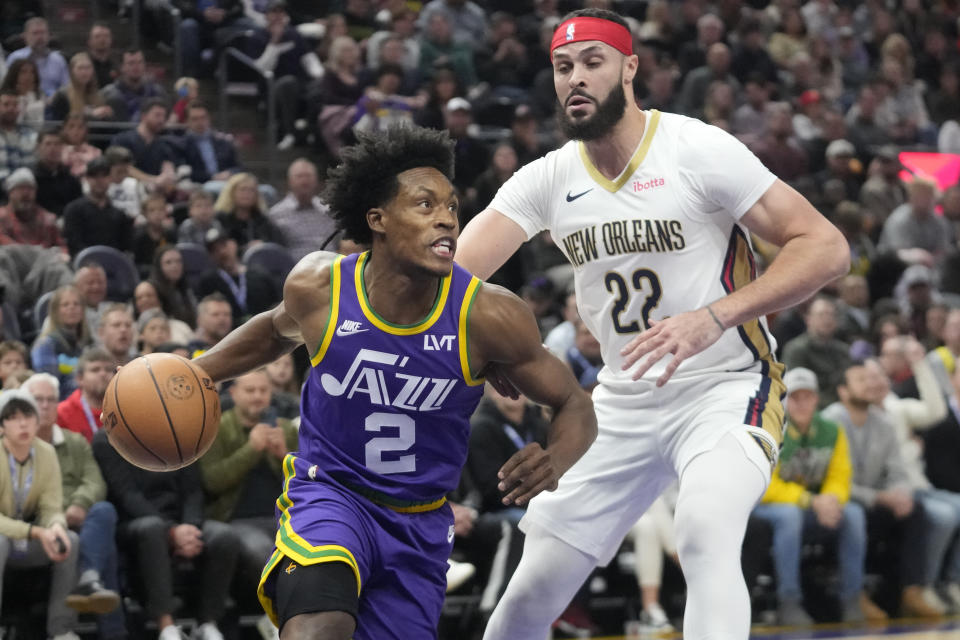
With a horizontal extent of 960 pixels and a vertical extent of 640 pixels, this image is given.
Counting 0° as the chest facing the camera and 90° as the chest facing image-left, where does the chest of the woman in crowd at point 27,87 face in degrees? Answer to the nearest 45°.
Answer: approximately 315°

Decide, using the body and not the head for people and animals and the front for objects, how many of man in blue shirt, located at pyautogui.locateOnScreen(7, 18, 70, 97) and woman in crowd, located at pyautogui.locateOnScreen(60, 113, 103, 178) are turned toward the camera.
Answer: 2

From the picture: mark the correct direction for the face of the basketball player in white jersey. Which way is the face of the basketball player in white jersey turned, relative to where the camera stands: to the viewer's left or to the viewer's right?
to the viewer's left

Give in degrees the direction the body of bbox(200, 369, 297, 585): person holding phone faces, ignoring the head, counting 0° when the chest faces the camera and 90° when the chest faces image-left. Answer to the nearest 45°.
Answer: approximately 315°

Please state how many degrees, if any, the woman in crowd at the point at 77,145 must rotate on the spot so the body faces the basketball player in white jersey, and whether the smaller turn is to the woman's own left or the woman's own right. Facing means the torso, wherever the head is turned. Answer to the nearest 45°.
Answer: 0° — they already face them

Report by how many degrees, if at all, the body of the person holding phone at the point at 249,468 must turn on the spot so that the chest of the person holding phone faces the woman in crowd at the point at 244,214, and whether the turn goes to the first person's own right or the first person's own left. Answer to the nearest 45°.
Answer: approximately 135° to the first person's own left

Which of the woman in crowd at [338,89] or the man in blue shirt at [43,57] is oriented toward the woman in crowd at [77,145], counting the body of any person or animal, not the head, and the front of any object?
the man in blue shirt

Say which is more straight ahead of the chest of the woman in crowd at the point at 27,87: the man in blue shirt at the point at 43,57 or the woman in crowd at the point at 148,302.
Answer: the woman in crowd

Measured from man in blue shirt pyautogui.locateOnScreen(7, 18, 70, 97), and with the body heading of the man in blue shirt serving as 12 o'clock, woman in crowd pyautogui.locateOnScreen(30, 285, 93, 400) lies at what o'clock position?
The woman in crowd is roughly at 12 o'clock from the man in blue shirt.
